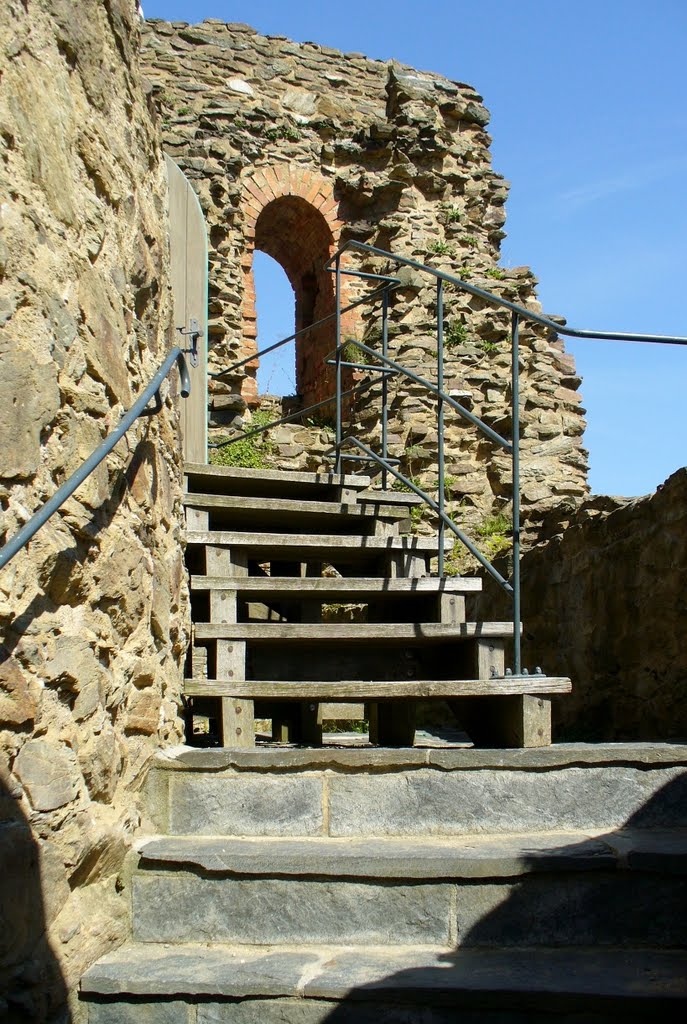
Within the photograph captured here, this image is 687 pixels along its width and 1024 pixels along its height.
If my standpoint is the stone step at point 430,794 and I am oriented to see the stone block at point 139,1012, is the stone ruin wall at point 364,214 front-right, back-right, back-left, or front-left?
back-right

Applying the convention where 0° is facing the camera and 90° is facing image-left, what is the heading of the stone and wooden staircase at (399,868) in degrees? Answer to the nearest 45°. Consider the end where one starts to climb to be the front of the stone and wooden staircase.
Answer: approximately 0°

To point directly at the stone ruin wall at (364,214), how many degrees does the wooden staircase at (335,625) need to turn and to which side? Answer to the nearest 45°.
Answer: approximately 180°

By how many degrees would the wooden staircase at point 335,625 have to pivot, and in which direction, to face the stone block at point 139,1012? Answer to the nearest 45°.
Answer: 0° — it already faces it

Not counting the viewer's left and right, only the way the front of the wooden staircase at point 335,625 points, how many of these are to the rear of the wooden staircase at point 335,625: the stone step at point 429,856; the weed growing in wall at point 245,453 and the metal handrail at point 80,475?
1

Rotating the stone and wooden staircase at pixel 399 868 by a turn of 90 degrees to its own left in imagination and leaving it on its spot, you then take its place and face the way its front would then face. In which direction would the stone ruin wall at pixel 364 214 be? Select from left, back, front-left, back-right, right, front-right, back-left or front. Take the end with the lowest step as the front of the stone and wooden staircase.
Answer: left

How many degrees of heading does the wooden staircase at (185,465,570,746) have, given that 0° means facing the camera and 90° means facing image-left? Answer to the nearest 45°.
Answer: approximately 0°
